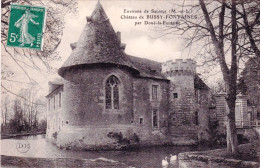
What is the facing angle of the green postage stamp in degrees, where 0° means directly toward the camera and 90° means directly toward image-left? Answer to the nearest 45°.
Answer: approximately 0°
